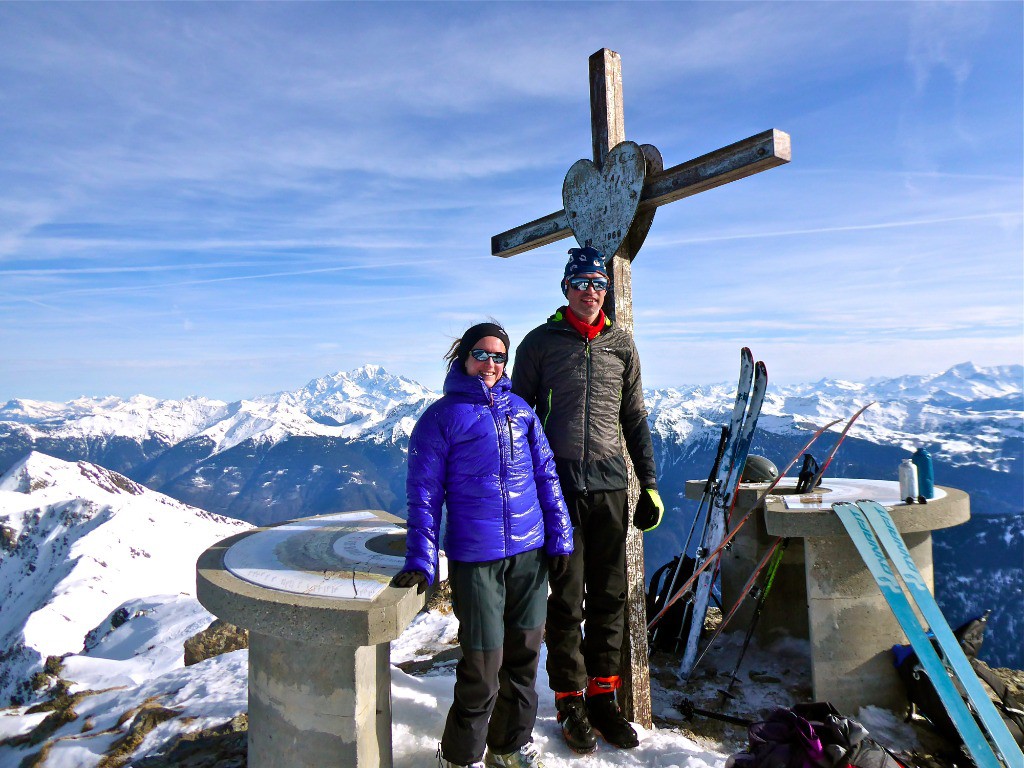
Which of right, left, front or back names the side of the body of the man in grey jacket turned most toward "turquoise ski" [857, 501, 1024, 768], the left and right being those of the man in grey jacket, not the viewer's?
left

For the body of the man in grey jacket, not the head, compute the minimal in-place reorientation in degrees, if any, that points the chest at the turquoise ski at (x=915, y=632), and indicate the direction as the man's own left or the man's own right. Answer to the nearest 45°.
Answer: approximately 90° to the man's own left

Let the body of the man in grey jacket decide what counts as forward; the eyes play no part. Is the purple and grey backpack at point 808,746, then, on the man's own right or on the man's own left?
on the man's own left

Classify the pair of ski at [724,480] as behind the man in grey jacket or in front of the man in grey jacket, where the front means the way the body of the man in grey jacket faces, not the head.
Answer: behind

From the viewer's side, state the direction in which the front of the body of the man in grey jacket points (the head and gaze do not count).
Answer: toward the camera

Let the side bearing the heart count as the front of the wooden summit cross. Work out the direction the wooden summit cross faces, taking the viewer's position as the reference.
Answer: facing the viewer and to the left of the viewer

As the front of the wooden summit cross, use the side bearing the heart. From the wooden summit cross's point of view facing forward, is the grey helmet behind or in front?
behind

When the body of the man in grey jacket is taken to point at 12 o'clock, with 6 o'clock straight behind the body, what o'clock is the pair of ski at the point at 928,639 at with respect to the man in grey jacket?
The pair of ski is roughly at 9 o'clock from the man in grey jacket.

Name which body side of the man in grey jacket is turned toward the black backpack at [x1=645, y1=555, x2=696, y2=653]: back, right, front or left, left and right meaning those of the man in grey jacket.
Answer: back

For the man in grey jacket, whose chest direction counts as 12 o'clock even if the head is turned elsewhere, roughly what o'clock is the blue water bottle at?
The blue water bottle is roughly at 8 o'clock from the man in grey jacket.
